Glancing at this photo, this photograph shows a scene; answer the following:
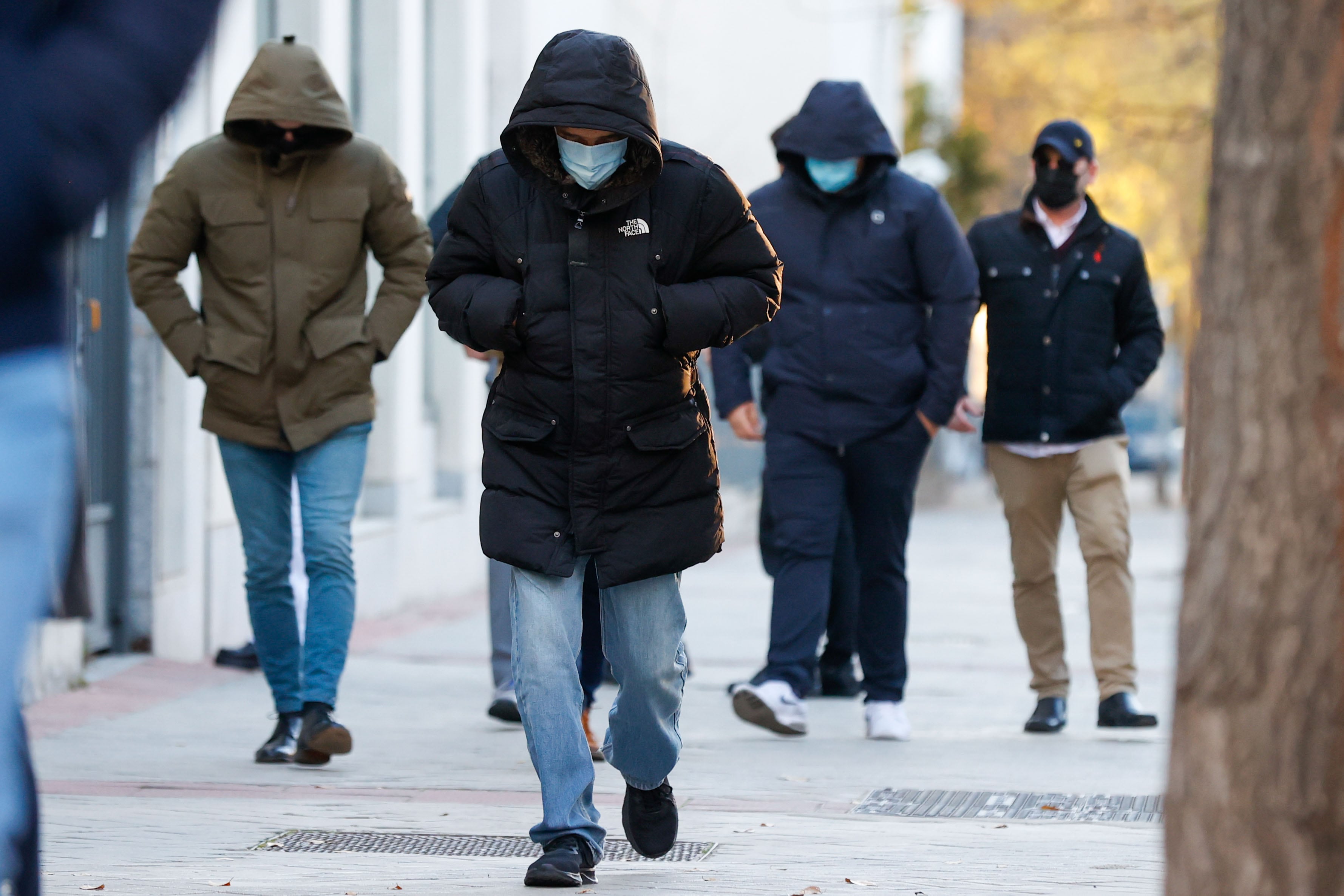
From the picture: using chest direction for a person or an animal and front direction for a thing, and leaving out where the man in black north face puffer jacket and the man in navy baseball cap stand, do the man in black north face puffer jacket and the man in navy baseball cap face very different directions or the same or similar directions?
same or similar directions

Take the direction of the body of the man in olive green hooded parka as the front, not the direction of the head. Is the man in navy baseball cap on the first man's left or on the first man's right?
on the first man's left

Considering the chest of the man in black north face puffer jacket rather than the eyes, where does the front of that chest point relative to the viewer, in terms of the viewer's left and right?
facing the viewer

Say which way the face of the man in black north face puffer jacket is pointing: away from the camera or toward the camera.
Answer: toward the camera

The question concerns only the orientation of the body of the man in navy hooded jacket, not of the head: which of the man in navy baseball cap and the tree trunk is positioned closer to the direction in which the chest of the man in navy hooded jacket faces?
the tree trunk

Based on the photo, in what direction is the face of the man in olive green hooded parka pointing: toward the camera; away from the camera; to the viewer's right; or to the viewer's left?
toward the camera

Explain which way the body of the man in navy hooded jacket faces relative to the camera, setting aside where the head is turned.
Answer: toward the camera

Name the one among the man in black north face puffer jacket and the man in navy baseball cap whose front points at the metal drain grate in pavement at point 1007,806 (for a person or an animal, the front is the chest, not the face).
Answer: the man in navy baseball cap

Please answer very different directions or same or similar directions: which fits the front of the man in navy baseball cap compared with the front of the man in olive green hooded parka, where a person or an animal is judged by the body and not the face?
same or similar directions

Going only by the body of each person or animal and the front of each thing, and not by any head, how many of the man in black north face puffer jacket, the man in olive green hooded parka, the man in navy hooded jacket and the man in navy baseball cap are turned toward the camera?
4

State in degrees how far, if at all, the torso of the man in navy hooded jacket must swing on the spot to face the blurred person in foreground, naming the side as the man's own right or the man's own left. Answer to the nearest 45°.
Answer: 0° — they already face them

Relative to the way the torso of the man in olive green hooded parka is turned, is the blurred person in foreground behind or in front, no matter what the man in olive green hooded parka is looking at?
in front

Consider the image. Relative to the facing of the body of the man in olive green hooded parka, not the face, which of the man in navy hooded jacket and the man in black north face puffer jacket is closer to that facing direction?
the man in black north face puffer jacket

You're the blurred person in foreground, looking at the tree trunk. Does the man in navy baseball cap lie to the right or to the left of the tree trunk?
left
